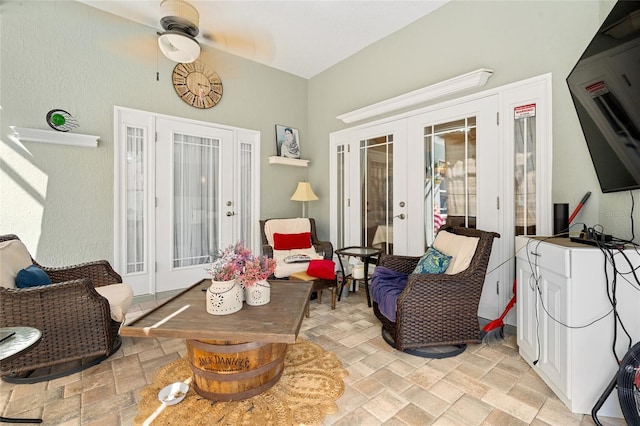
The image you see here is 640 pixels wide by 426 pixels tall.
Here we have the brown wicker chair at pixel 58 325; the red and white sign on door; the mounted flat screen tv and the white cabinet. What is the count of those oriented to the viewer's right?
1

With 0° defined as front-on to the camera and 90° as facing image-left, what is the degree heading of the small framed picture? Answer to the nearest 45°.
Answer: approximately 315°

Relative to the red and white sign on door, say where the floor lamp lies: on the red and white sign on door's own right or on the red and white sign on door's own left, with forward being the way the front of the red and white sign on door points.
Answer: on the red and white sign on door's own right

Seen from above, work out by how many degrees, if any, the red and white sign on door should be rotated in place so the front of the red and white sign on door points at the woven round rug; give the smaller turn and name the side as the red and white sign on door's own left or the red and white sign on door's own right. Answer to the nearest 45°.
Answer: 0° — it already faces it

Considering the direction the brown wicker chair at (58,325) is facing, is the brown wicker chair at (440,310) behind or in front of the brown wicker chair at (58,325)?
in front

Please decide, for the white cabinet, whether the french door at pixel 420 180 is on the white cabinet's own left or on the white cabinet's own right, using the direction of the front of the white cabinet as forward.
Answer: on the white cabinet's own right

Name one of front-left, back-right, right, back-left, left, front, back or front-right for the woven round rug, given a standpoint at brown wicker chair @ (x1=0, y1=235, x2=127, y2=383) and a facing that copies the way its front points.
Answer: front-right

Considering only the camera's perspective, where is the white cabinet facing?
facing the viewer and to the left of the viewer

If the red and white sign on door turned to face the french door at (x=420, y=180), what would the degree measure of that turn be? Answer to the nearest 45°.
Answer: approximately 45° to its right

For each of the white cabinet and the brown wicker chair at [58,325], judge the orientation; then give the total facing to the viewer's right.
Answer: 1

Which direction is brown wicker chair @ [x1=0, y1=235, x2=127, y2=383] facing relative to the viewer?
to the viewer's right

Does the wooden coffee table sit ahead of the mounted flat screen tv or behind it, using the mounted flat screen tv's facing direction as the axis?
ahead

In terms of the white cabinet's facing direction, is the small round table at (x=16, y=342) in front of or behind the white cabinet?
in front
